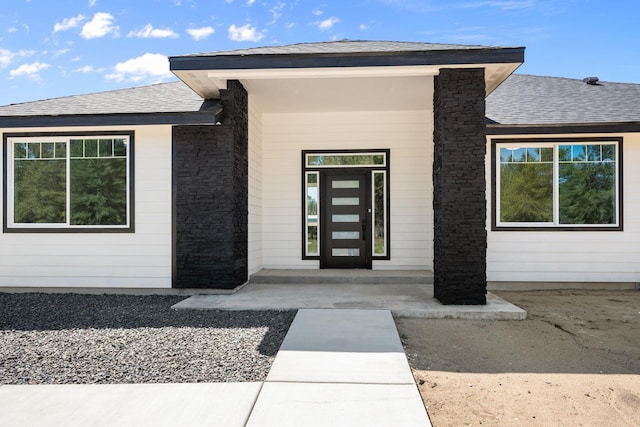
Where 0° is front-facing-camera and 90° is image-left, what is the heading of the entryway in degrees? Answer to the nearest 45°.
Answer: approximately 0°
